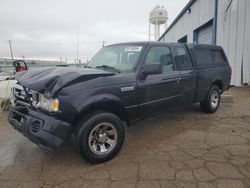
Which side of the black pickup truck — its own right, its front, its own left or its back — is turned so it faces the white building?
back

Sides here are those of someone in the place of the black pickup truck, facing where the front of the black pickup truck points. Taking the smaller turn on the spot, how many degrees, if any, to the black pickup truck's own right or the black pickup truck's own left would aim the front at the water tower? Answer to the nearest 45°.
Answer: approximately 135° to the black pickup truck's own right

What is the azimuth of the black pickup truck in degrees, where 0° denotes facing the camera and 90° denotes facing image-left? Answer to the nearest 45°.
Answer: approximately 45°
